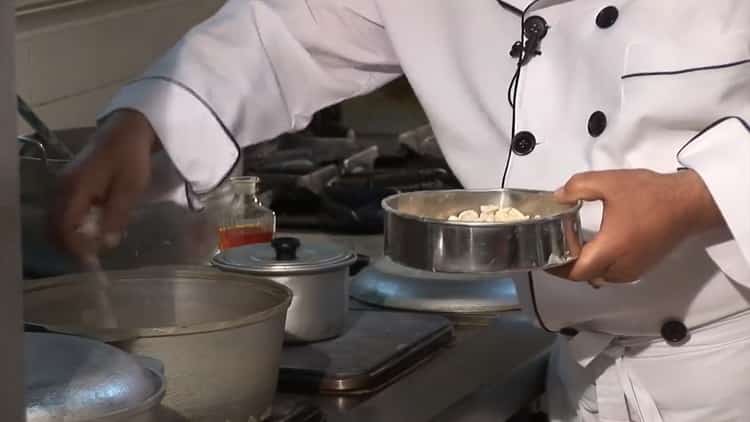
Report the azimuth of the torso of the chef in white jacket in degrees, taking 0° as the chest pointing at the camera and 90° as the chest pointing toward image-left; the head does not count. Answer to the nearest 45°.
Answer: approximately 45°

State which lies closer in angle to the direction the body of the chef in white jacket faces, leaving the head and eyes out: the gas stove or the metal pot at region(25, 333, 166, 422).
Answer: the metal pot

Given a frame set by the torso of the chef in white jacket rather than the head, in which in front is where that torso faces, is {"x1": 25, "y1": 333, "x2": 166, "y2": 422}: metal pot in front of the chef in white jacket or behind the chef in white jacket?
in front
